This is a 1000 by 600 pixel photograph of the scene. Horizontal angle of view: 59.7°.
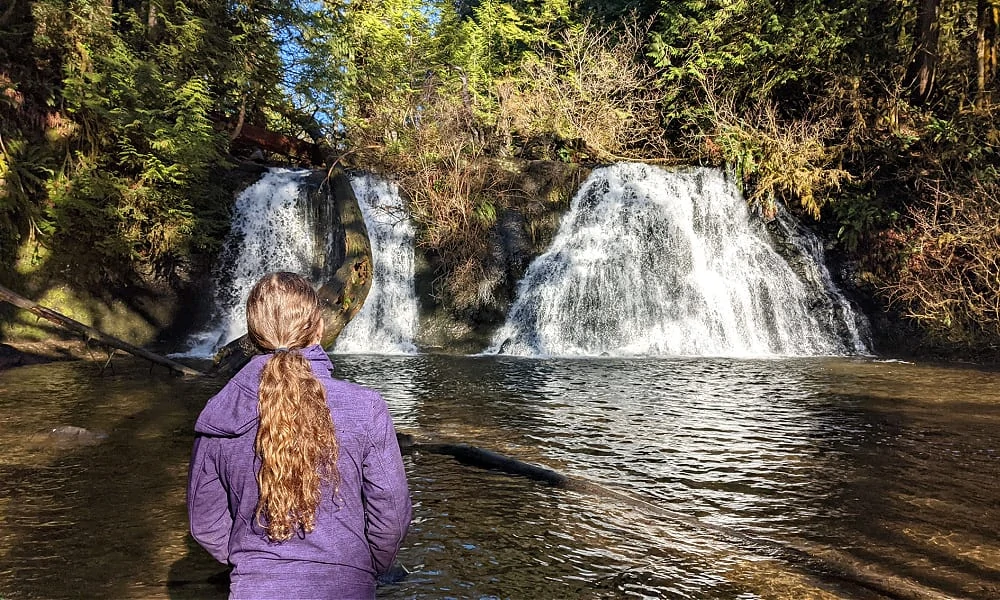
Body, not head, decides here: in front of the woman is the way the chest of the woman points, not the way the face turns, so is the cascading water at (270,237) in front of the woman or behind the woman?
in front

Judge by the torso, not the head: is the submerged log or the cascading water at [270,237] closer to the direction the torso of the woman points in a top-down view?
the cascading water

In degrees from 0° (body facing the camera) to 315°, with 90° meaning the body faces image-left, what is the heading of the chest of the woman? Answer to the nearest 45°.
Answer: approximately 180°

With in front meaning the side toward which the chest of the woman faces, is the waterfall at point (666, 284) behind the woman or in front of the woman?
in front

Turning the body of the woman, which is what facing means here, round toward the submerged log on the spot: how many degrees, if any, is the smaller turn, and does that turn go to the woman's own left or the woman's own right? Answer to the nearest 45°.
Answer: approximately 45° to the woman's own right

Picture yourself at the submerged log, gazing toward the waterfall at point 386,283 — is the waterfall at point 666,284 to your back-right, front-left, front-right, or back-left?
front-right

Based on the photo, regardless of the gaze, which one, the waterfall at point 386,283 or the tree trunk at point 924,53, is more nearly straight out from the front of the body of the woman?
the waterfall

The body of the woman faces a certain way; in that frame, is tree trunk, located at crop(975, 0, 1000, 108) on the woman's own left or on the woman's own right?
on the woman's own right

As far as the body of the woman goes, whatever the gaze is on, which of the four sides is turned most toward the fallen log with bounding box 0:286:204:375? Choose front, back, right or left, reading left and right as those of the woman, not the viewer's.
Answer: front

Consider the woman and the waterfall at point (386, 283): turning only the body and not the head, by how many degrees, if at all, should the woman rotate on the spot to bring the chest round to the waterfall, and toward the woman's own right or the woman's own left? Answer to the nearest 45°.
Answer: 0° — they already face it
